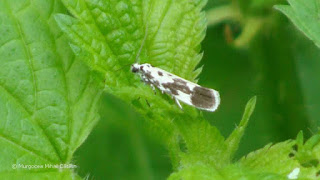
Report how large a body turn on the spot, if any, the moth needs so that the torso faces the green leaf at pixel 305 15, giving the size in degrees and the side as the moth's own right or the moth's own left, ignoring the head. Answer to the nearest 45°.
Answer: approximately 180°

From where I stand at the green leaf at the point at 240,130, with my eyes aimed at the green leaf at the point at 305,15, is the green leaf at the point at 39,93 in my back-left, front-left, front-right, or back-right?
back-left

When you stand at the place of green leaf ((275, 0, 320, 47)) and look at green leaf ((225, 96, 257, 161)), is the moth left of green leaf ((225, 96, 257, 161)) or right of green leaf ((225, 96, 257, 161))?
right

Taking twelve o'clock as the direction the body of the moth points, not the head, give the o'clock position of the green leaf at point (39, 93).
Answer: The green leaf is roughly at 12 o'clock from the moth.

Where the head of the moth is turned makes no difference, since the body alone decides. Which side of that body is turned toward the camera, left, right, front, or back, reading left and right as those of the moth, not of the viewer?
left
